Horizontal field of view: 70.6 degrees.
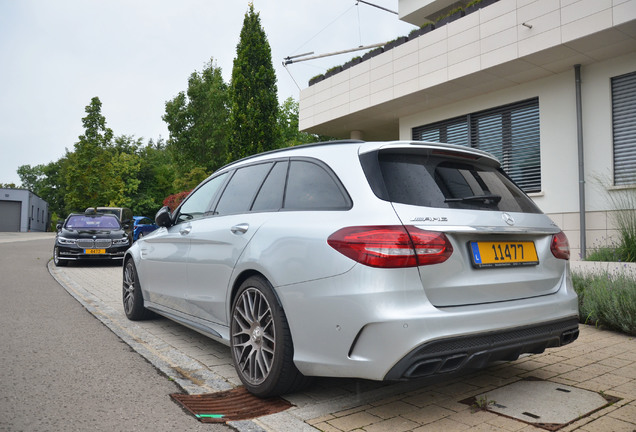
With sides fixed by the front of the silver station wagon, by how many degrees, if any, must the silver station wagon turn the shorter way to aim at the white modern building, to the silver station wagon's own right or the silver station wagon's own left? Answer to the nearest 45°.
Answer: approximately 90° to the silver station wagon's own right

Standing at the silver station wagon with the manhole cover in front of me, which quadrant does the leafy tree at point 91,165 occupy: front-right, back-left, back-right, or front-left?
back-left

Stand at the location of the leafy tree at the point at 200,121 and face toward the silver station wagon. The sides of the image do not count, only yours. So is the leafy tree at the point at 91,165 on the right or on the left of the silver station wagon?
right

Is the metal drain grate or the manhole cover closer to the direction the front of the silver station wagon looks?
the metal drain grate

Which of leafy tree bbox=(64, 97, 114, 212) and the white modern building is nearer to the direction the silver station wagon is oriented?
the leafy tree

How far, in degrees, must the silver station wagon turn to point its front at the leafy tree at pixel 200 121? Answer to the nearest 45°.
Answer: approximately 45° to its right

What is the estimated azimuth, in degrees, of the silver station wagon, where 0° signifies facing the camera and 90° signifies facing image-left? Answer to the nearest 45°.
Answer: approximately 135°

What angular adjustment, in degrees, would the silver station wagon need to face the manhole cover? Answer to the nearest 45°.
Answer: approximately 135° to its right

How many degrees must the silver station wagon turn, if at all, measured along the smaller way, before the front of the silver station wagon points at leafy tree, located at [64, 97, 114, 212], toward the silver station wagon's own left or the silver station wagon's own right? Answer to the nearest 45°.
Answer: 0° — it already faces it

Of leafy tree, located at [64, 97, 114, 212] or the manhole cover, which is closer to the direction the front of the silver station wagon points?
the leafy tree

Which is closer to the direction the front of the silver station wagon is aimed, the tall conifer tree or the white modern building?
the tall conifer tree

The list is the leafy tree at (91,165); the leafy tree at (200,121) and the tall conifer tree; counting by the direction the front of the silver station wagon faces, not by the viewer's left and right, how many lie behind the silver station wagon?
0

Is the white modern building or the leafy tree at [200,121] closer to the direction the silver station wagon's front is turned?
the leafy tree
